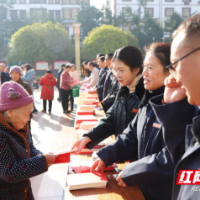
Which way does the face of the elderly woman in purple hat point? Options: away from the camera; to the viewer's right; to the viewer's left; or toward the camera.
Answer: to the viewer's right

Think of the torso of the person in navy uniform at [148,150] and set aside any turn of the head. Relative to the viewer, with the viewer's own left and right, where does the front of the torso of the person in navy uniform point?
facing the viewer and to the left of the viewer

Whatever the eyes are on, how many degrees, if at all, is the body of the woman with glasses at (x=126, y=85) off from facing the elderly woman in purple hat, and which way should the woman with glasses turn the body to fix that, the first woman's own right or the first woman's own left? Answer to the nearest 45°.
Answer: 0° — they already face them

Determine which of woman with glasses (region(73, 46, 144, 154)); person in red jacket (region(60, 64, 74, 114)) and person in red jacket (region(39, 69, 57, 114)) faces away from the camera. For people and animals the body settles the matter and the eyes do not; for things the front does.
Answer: person in red jacket (region(39, 69, 57, 114))

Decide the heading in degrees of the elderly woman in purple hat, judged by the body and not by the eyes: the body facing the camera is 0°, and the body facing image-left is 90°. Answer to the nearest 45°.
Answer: approximately 270°

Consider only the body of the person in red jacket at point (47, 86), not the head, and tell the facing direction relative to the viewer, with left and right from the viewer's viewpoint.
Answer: facing away from the viewer

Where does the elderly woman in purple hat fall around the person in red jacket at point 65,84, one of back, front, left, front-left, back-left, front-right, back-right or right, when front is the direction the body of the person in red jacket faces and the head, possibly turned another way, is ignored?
right

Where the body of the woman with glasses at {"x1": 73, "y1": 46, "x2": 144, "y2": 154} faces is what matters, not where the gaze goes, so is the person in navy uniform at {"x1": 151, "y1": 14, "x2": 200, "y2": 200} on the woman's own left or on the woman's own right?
on the woman's own left

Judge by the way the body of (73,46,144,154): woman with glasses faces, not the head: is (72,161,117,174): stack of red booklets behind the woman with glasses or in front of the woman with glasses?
in front
